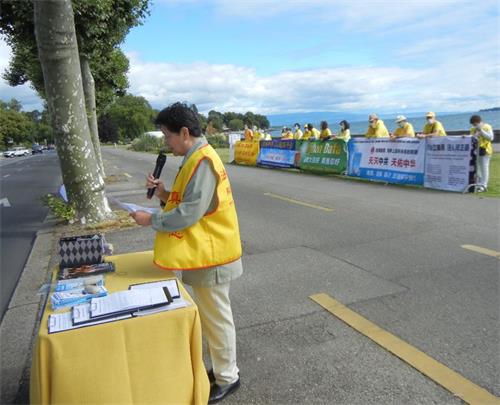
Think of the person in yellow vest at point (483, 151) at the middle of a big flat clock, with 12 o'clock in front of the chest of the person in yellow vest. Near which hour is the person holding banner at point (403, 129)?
The person holding banner is roughly at 1 o'clock from the person in yellow vest.

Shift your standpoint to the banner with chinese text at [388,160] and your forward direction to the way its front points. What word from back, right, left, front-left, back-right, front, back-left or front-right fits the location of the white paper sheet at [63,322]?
front-left

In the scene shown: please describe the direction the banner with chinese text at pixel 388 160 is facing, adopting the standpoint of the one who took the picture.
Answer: facing the viewer and to the left of the viewer

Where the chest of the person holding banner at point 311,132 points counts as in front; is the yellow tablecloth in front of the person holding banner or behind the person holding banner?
in front

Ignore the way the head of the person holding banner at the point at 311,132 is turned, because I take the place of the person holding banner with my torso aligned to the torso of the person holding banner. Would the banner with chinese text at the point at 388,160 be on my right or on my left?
on my left

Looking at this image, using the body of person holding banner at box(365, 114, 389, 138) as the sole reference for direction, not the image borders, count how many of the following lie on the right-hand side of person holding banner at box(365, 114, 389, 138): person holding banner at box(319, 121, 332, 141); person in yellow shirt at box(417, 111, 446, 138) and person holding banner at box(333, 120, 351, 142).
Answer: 2

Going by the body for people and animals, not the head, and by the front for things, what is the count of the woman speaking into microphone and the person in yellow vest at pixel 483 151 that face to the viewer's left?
2

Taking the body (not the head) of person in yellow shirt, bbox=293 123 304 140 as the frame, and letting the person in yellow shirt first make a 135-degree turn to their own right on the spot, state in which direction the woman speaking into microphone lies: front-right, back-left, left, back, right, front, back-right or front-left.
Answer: back

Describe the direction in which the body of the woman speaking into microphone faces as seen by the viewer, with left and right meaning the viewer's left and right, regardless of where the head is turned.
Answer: facing to the left of the viewer

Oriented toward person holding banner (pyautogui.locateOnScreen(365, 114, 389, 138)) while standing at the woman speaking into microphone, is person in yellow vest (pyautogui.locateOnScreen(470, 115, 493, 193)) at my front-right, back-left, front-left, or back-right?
front-right

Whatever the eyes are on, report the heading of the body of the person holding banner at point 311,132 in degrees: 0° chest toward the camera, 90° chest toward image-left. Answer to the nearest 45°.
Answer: approximately 45°

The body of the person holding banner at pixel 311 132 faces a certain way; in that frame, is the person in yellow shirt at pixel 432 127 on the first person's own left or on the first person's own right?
on the first person's own left

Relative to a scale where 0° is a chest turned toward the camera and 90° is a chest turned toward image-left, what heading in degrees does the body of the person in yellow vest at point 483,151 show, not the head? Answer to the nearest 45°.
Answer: approximately 90°

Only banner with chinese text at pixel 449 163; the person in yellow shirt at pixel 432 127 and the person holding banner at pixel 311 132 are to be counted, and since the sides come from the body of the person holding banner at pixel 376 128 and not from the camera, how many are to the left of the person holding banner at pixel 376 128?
2
